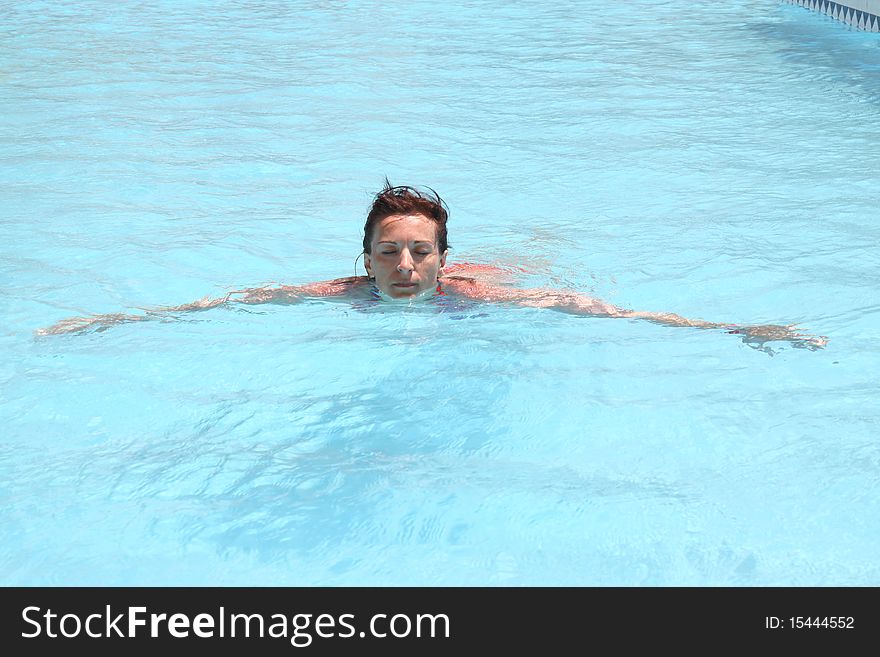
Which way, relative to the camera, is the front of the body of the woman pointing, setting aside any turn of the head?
toward the camera
